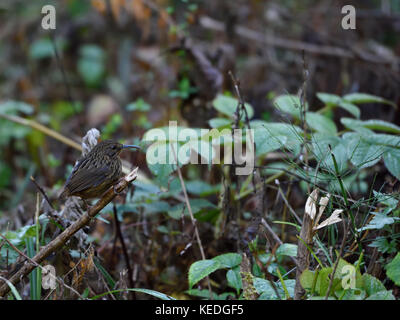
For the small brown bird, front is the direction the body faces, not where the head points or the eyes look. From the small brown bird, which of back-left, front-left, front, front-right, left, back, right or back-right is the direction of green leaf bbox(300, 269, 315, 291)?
front-right

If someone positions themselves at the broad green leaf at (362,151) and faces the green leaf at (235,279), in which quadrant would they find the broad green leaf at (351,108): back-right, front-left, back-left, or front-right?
back-right

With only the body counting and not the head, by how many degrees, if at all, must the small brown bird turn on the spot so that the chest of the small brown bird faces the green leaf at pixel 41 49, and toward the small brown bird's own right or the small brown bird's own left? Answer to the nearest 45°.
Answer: approximately 90° to the small brown bird's own left

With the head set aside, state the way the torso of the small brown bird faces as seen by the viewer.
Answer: to the viewer's right

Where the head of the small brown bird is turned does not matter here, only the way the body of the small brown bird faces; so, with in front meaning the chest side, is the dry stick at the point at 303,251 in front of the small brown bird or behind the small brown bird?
in front

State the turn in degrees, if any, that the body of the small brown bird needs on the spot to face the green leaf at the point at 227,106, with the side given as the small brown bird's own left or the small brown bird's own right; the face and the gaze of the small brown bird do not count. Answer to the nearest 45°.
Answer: approximately 45° to the small brown bird's own left

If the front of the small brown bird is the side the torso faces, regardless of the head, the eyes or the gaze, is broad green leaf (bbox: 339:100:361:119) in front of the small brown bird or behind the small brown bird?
in front

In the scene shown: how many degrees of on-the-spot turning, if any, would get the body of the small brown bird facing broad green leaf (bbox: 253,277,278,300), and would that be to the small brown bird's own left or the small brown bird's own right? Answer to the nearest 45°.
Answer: approximately 45° to the small brown bird's own right

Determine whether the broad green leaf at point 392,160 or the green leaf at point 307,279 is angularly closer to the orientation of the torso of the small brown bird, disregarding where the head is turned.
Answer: the broad green leaf

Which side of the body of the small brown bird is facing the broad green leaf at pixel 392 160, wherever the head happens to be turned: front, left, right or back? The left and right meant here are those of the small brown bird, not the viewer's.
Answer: front

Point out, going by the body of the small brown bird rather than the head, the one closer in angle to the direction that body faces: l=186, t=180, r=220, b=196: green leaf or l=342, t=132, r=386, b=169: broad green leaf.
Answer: the broad green leaf

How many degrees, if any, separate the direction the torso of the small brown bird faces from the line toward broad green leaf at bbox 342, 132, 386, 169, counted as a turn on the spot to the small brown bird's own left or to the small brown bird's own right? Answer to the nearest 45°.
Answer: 0° — it already faces it

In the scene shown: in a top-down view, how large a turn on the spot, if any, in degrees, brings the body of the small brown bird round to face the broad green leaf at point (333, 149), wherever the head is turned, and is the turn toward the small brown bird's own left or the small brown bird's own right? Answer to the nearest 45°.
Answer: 0° — it already faces it
